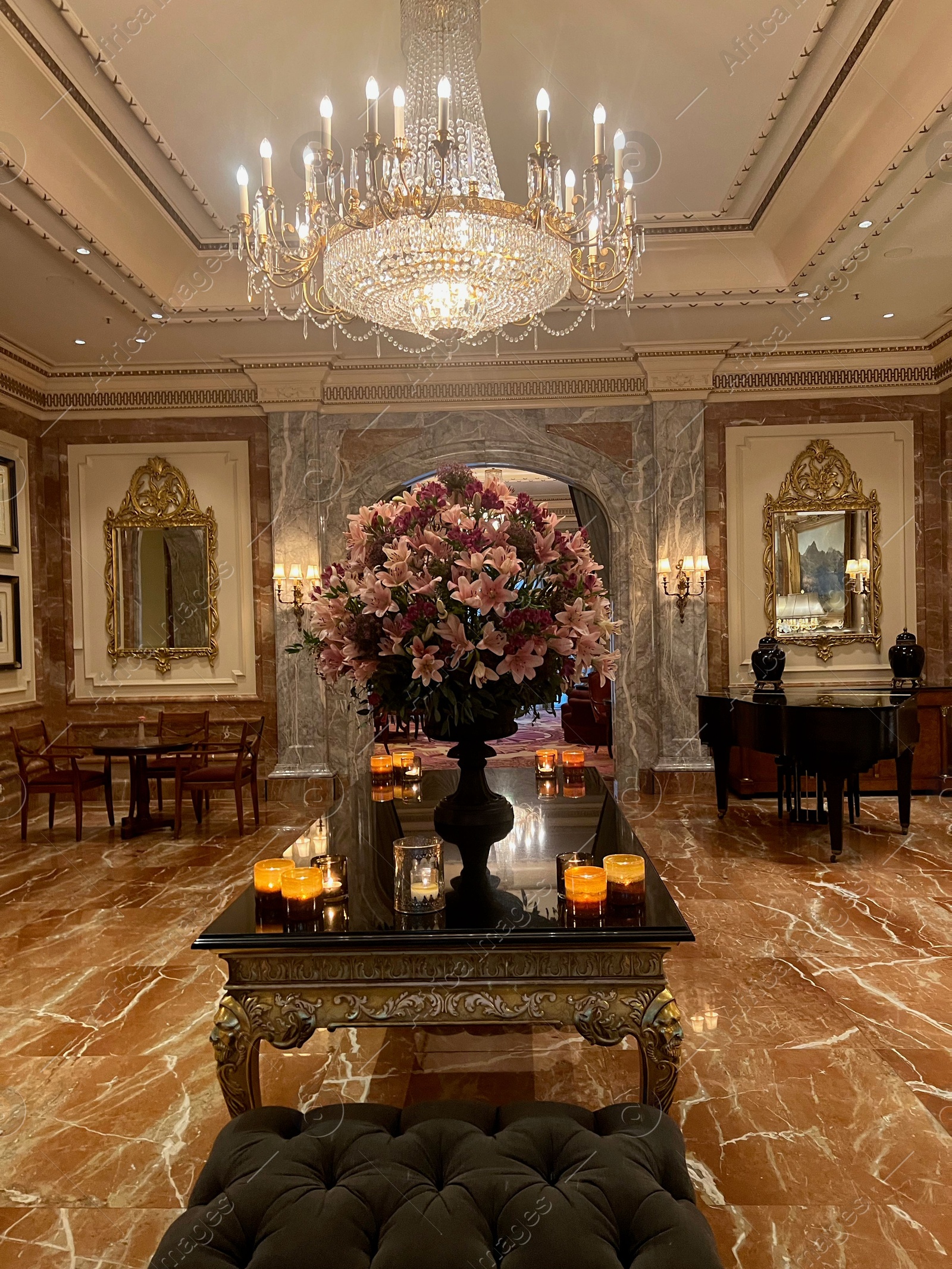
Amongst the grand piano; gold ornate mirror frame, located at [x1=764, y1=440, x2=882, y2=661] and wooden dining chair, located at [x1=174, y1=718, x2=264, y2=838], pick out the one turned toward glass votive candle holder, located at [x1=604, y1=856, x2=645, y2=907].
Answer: the gold ornate mirror frame

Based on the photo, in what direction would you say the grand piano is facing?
away from the camera

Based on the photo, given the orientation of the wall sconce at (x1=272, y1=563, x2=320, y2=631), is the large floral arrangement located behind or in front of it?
in front

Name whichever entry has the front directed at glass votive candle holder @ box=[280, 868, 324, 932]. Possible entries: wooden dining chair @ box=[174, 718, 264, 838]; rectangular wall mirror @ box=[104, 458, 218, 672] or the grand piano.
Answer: the rectangular wall mirror

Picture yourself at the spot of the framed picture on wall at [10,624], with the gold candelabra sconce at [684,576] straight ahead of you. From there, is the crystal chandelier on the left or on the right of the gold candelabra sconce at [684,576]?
right

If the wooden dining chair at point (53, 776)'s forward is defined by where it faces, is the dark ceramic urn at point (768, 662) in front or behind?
in front

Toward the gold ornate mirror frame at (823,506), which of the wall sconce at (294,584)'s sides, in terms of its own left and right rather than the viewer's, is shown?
left

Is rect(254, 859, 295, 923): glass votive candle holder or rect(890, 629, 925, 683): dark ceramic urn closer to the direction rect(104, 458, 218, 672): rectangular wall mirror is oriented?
the glass votive candle holder

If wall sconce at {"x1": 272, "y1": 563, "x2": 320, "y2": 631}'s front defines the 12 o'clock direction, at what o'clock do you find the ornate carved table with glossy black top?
The ornate carved table with glossy black top is roughly at 12 o'clock from the wall sconce.

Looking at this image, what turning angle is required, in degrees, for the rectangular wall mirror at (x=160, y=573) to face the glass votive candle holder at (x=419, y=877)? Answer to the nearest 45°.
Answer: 0° — it already faces it

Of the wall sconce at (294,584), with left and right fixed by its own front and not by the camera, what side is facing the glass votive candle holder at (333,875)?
front
